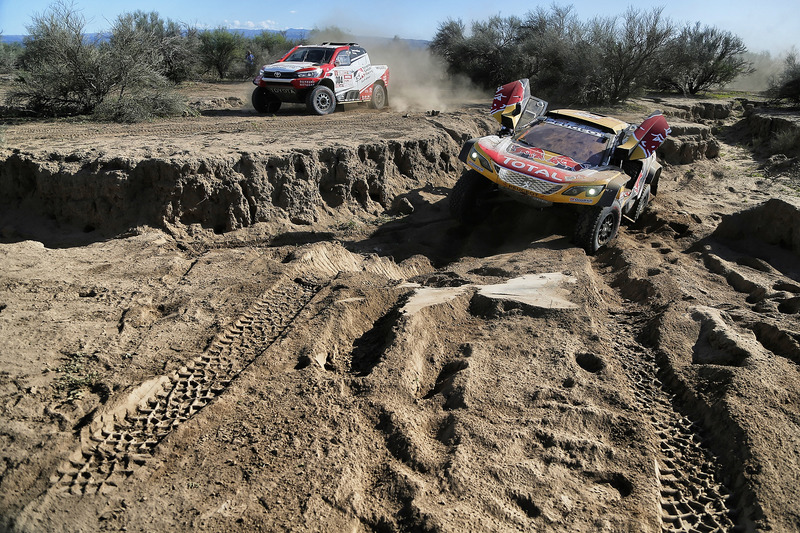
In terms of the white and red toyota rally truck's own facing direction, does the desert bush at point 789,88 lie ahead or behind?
behind

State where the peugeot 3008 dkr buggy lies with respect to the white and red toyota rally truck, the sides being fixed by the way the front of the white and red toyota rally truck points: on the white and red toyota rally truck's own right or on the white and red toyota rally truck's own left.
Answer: on the white and red toyota rally truck's own left

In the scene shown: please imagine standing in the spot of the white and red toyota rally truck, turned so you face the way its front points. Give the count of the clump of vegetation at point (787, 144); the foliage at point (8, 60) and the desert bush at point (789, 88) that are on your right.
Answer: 1

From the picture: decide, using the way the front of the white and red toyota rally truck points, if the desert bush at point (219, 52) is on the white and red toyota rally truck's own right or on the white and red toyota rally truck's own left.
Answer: on the white and red toyota rally truck's own right

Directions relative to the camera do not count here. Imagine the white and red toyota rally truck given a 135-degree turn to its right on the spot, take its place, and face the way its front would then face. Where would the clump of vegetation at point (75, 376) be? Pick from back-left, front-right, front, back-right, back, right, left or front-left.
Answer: back

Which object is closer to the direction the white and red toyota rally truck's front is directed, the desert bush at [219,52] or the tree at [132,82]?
the tree

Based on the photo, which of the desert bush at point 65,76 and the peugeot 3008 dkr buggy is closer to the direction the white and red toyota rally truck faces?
the desert bush

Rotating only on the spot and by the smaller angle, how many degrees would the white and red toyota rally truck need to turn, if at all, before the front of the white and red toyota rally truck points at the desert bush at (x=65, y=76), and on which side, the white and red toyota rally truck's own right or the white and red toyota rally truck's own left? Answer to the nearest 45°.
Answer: approximately 45° to the white and red toyota rally truck's own right

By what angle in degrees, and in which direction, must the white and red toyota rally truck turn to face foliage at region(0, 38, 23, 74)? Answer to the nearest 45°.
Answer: approximately 90° to its right

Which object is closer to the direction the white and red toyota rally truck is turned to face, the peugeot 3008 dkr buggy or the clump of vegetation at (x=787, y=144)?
the peugeot 3008 dkr buggy

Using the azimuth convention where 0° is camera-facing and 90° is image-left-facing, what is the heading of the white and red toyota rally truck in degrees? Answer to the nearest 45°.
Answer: approximately 45°

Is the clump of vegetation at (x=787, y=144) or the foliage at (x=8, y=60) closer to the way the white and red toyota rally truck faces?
the foliage

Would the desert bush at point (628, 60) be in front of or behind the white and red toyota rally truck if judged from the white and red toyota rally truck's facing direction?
behind

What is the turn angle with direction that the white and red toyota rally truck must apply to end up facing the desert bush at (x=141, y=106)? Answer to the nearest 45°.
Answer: approximately 45° to its right

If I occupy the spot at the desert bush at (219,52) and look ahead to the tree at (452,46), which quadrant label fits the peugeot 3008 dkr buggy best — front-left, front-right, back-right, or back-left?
front-right

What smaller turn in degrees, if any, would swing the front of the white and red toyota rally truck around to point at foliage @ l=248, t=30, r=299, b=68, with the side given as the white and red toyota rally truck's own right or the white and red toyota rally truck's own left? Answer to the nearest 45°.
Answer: approximately 135° to the white and red toyota rally truck's own right
